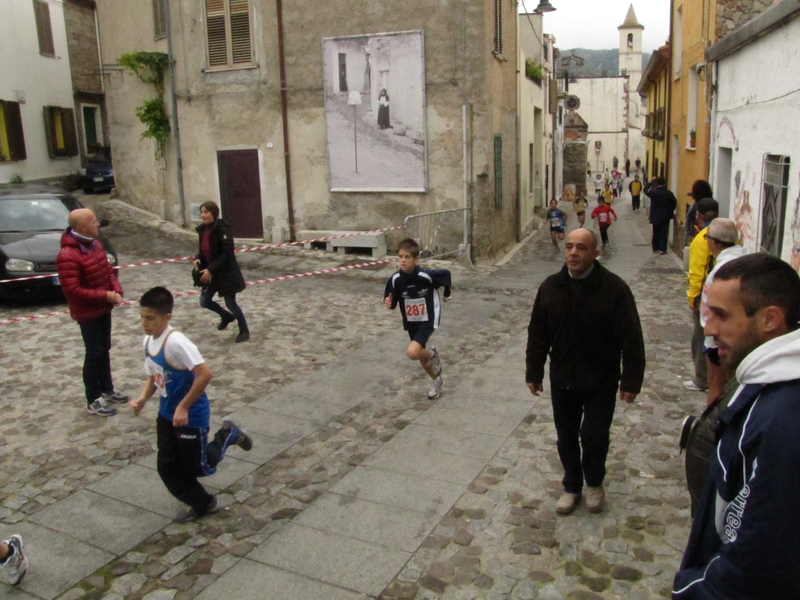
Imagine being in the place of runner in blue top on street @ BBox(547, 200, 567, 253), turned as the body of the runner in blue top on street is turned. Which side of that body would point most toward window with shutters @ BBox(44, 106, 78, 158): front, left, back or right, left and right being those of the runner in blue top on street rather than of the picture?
right

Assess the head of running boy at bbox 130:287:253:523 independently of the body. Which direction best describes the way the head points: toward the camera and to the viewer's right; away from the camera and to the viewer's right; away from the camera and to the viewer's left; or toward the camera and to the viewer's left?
toward the camera and to the viewer's left

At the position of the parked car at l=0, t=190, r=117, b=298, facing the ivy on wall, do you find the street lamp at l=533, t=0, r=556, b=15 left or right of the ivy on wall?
right

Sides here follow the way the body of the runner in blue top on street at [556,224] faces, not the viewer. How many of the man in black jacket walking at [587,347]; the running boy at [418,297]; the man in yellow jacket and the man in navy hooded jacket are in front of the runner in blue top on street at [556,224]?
4

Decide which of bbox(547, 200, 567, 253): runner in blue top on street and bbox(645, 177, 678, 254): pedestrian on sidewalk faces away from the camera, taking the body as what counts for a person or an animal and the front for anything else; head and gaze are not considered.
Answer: bbox(645, 177, 678, 254): pedestrian on sidewalk

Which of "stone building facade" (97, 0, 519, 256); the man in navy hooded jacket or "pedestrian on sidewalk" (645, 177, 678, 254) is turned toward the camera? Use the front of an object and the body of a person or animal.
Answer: the stone building facade

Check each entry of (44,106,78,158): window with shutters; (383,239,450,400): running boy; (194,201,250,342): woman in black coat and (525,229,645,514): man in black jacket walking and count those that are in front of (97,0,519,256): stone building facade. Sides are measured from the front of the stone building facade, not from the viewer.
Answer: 3

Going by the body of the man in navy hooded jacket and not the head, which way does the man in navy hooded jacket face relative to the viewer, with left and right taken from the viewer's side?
facing to the left of the viewer

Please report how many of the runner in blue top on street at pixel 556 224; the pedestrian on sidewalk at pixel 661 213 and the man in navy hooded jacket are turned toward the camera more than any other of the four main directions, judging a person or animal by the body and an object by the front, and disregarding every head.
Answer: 1

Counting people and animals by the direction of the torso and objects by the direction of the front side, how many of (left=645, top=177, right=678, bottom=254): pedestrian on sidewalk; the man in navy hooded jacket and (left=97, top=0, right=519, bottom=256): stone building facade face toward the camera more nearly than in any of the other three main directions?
1

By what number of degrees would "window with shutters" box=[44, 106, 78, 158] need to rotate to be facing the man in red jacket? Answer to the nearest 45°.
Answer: approximately 45° to its right

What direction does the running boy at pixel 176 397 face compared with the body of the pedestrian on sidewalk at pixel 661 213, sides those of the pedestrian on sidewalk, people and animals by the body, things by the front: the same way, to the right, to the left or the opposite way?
the opposite way

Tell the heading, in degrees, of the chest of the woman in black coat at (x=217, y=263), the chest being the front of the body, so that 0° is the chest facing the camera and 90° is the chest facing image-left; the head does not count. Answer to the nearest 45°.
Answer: approximately 45°

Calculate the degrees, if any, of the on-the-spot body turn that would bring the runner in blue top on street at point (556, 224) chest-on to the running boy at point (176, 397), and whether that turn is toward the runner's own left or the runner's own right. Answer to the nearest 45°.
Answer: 0° — they already face them

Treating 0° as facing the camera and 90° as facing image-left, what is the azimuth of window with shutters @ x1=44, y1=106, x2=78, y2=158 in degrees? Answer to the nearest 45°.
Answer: approximately 315°

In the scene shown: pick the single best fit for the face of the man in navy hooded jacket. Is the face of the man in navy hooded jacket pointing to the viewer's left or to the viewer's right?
to the viewer's left
